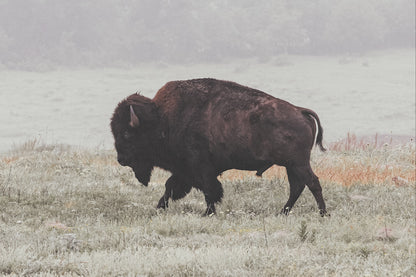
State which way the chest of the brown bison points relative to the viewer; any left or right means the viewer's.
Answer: facing to the left of the viewer
